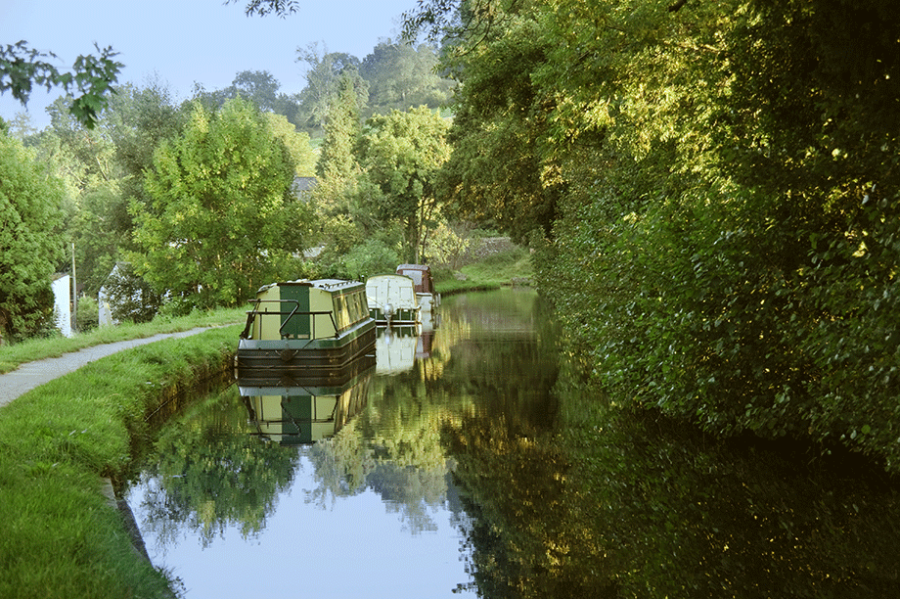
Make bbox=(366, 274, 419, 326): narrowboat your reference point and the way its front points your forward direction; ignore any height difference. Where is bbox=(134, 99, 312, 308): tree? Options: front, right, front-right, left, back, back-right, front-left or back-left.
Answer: left

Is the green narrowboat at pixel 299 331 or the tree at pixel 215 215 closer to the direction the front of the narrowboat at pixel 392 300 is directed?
the tree

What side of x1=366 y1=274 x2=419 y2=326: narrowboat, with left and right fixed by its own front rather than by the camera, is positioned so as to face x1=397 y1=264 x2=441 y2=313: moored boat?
front

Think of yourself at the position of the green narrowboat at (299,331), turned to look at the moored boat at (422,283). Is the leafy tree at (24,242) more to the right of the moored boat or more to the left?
left

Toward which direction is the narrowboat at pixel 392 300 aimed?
away from the camera

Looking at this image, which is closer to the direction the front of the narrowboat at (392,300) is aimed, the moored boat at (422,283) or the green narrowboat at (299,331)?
the moored boat

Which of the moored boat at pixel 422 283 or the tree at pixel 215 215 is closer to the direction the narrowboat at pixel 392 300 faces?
the moored boat

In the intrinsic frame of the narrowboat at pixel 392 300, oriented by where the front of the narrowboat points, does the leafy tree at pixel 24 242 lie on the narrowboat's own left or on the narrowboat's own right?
on the narrowboat's own left
